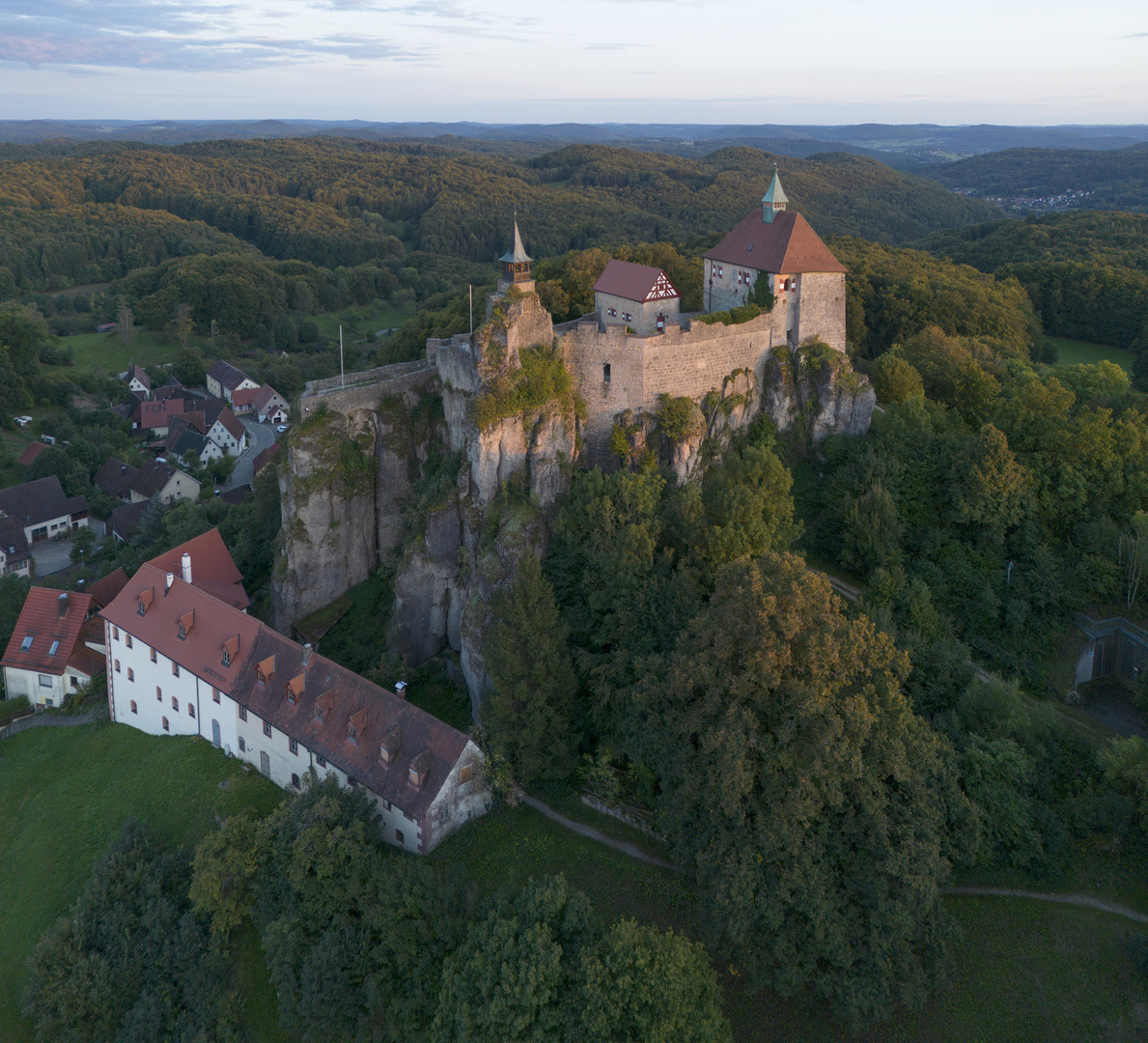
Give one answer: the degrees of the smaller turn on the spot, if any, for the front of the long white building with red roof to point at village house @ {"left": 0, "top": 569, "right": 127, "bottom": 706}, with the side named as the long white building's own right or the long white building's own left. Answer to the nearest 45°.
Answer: approximately 90° to the long white building's own right

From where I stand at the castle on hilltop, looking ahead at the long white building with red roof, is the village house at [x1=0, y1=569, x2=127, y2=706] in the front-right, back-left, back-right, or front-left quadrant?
front-right

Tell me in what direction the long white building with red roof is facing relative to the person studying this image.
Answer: facing the viewer and to the left of the viewer

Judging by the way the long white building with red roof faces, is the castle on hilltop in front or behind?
behind

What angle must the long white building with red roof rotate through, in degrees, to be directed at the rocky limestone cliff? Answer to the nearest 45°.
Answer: approximately 180°
